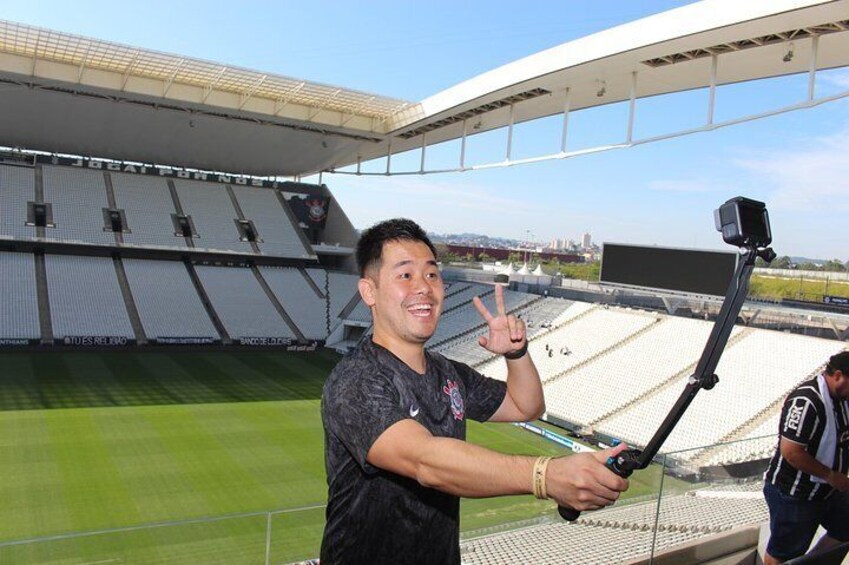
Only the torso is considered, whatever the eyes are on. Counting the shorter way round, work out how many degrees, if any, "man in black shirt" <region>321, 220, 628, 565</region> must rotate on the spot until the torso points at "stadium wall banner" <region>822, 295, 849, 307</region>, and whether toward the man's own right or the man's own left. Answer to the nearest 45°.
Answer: approximately 90° to the man's own left

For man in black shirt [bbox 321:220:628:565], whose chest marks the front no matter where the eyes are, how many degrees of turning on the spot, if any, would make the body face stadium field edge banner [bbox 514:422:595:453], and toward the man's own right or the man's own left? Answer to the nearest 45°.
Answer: approximately 135° to the man's own left

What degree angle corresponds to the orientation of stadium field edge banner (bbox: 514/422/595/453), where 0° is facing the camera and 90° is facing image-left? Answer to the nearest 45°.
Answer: approximately 45°

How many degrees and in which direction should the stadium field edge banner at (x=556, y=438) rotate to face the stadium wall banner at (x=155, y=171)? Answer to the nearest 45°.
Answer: approximately 90° to its right

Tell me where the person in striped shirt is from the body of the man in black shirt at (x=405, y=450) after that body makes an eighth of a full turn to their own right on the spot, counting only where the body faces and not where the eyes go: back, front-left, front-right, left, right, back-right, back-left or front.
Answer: back-left

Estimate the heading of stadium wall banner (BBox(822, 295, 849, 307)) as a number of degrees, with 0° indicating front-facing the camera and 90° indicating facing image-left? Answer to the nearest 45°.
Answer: approximately 45°

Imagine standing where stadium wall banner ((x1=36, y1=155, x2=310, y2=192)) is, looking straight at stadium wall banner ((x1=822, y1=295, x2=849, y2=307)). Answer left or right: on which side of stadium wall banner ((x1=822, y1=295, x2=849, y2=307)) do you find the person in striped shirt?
right

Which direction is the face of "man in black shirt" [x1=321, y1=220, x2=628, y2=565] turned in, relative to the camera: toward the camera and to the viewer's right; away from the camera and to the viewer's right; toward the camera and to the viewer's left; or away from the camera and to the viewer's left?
toward the camera and to the viewer's right

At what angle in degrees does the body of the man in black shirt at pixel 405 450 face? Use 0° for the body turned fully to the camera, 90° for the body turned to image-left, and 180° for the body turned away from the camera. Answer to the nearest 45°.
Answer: approximately 315°

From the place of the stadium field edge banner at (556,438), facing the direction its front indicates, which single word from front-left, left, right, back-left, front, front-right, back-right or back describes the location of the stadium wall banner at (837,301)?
back

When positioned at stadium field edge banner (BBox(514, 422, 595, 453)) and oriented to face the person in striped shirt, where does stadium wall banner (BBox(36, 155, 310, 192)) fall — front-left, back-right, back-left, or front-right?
back-right

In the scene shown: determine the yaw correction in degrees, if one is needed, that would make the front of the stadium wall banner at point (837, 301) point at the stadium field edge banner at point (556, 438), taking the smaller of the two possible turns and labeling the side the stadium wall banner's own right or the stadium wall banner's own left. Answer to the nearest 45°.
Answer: approximately 45° to the stadium wall banner's own left

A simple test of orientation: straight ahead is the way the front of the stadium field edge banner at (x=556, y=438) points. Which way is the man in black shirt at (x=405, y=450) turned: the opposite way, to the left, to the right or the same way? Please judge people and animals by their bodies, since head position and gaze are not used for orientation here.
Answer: to the left
